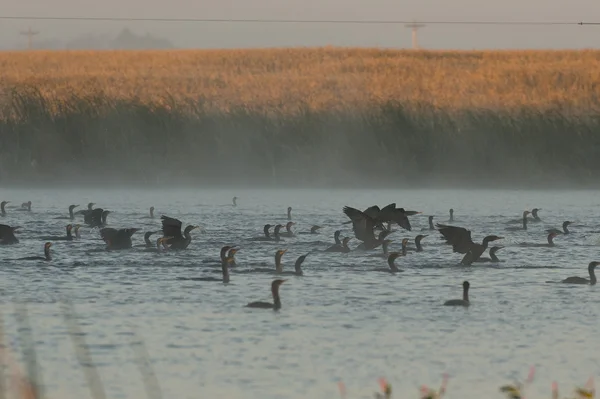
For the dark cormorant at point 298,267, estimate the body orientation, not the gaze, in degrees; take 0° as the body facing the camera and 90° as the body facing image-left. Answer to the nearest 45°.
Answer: approximately 270°

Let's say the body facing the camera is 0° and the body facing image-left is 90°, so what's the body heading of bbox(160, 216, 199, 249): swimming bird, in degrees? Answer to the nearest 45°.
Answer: approximately 270°

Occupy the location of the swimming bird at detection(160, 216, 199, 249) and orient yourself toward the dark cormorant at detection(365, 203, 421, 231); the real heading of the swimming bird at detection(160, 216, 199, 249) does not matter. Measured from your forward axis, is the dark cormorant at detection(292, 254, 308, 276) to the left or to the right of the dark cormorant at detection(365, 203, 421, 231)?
right

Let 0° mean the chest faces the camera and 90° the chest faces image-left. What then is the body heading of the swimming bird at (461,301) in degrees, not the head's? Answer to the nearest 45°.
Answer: approximately 270°

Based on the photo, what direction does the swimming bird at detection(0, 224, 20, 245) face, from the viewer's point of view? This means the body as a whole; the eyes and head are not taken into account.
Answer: to the viewer's right

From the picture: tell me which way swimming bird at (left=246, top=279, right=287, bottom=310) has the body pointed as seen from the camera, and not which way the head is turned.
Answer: to the viewer's right

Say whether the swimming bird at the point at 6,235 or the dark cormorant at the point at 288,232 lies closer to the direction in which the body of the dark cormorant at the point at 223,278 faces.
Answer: the dark cormorant
